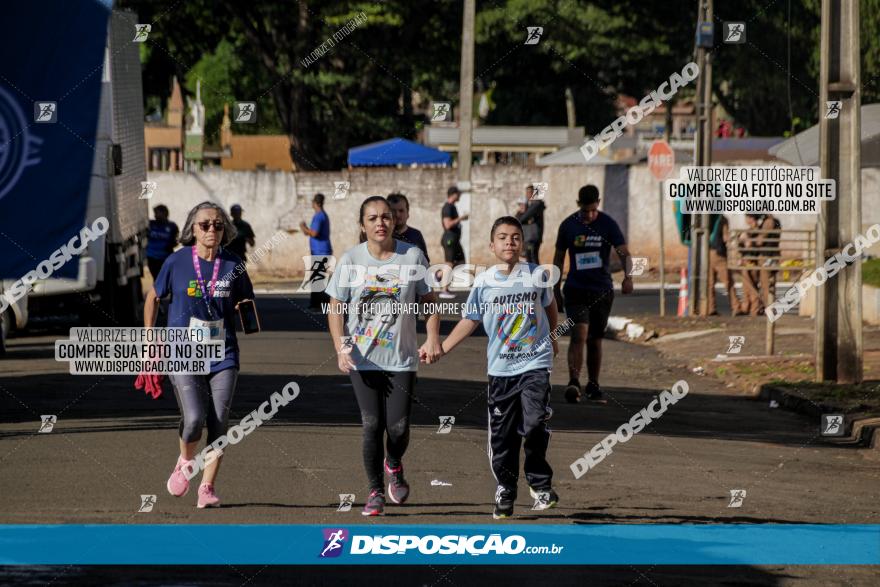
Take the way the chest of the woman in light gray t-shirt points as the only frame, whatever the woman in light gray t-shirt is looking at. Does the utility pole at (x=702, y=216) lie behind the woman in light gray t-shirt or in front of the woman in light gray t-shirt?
behind

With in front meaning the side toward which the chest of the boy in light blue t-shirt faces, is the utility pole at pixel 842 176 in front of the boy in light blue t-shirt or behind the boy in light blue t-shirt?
behind

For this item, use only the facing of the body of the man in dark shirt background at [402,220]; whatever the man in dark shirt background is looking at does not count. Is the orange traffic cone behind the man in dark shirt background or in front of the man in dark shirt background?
behind

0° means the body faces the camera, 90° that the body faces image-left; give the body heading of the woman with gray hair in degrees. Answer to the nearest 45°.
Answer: approximately 0°

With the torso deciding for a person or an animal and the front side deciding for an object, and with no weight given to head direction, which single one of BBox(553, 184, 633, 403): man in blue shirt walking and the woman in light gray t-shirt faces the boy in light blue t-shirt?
the man in blue shirt walking

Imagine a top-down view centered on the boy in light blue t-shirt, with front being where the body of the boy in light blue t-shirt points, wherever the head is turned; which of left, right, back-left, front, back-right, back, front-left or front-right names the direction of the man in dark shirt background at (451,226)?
back

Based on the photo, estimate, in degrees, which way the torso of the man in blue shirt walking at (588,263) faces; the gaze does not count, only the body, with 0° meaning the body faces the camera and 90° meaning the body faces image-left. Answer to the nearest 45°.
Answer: approximately 0°

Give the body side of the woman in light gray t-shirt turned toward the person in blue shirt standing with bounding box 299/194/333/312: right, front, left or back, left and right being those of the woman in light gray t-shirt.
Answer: back
